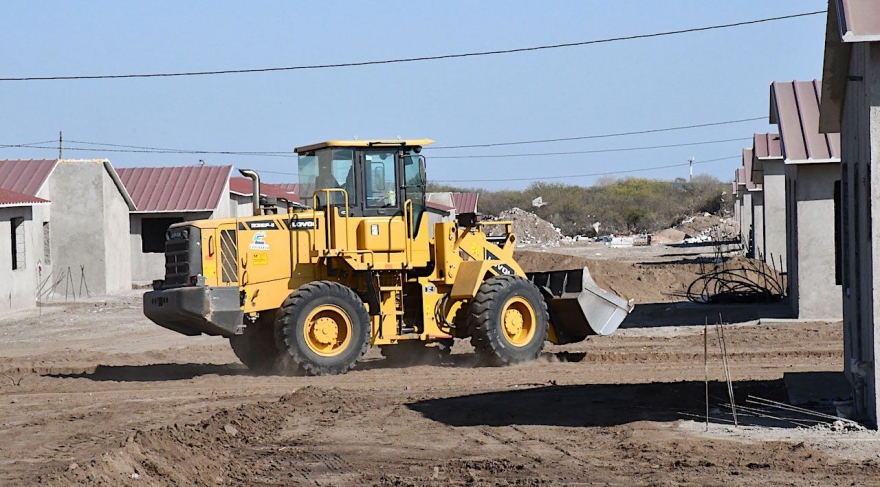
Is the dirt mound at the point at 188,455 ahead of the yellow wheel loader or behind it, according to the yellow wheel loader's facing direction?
behind

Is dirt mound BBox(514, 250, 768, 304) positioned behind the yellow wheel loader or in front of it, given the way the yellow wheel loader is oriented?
in front

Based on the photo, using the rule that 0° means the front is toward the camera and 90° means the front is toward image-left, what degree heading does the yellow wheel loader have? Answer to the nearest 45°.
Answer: approximately 225°
